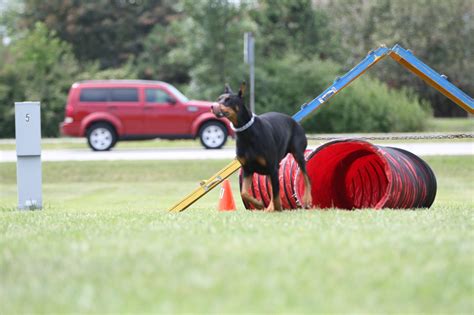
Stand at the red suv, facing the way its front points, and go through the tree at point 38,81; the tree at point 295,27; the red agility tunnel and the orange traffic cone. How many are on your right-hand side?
2

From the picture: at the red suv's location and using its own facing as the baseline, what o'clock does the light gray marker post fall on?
The light gray marker post is roughly at 3 o'clock from the red suv.

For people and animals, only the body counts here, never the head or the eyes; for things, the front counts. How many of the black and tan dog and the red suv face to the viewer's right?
1

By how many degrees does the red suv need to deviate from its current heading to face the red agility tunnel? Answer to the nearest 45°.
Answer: approximately 90° to its right

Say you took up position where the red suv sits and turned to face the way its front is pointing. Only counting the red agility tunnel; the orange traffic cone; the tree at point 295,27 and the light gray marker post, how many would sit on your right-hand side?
3

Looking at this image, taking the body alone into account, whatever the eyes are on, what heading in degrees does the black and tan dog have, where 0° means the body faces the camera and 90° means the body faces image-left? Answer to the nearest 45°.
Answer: approximately 45°

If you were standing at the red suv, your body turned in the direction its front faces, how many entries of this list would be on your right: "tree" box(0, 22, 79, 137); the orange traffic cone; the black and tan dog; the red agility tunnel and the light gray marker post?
4

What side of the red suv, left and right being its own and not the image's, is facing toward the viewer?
right

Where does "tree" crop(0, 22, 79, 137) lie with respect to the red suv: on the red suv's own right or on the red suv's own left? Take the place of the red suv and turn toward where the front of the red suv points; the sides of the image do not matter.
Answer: on the red suv's own left

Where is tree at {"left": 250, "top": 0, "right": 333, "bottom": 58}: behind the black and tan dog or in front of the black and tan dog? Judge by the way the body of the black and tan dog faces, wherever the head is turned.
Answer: behind
